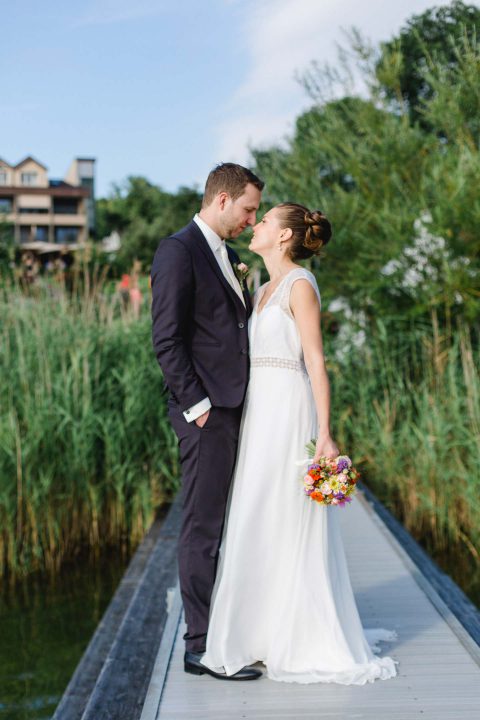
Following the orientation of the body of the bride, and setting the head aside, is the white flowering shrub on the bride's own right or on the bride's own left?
on the bride's own right

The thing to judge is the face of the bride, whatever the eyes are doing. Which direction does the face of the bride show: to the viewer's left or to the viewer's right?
to the viewer's left

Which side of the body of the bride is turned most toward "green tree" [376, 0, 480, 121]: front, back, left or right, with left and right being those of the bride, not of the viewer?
right

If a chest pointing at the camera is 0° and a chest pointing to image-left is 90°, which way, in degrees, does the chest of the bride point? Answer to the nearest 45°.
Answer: approximately 90°
